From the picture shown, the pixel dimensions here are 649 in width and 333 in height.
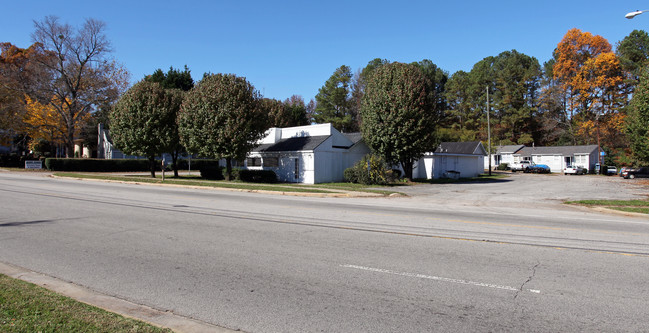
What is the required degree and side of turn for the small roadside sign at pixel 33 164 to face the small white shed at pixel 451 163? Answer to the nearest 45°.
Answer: approximately 45° to its left

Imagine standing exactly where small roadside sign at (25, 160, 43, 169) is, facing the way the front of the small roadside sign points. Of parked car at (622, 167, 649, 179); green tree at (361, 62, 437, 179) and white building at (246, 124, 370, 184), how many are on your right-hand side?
0

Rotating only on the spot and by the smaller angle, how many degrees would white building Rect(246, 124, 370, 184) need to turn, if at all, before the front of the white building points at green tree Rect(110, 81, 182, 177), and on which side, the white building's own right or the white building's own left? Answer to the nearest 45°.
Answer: approximately 45° to the white building's own right

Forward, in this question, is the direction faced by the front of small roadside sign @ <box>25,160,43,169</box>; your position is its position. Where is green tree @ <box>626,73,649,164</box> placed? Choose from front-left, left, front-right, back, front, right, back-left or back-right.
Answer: front-left

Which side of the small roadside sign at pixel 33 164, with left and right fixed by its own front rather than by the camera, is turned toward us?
front

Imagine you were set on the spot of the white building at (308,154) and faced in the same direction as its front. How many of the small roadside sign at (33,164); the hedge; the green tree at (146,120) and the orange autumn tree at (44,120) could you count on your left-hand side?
0

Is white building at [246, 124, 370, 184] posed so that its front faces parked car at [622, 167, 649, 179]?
no

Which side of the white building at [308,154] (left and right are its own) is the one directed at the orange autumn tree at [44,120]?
right

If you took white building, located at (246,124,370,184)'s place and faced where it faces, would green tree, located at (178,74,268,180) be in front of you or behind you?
in front

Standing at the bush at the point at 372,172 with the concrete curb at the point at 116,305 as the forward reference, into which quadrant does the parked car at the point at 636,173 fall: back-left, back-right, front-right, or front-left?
back-left

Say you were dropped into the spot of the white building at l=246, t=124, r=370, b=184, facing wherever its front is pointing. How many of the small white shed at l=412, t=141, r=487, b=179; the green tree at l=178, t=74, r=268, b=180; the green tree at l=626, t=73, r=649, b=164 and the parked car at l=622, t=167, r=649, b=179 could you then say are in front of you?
1

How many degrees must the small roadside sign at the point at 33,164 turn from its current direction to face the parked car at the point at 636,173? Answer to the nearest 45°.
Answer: approximately 45° to its left

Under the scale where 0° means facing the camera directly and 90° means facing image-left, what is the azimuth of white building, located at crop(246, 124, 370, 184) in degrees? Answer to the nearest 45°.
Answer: approximately 45°

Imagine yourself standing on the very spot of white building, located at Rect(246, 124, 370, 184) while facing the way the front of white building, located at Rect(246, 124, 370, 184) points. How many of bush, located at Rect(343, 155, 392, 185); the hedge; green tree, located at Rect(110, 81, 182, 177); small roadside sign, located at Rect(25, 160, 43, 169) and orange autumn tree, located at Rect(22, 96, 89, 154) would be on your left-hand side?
1

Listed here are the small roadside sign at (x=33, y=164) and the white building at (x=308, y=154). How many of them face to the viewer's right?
0

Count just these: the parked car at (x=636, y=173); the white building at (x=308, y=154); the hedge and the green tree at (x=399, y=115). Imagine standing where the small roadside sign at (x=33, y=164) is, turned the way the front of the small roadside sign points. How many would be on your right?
0

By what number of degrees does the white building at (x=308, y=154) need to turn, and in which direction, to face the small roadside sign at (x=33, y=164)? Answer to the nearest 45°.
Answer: approximately 45° to its right
